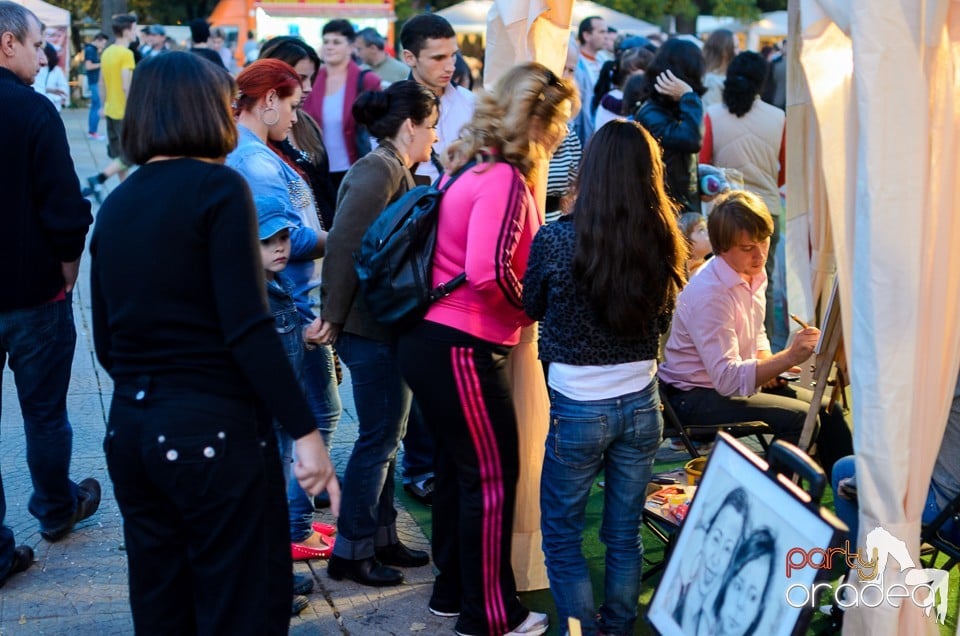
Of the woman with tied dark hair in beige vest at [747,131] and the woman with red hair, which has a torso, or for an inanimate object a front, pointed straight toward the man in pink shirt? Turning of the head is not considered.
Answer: the woman with red hair

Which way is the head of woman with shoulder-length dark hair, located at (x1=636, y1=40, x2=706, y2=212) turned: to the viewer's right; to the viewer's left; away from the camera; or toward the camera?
away from the camera

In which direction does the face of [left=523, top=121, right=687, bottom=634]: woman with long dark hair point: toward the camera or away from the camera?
away from the camera

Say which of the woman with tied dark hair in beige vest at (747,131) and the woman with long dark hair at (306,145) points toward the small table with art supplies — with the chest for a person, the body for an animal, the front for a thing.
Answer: the woman with long dark hair at (306,145)

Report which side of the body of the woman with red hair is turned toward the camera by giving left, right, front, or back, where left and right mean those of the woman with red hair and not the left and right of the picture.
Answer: right

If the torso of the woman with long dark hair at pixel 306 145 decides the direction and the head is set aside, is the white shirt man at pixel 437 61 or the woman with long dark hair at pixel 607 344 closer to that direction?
the woman with long dark hair

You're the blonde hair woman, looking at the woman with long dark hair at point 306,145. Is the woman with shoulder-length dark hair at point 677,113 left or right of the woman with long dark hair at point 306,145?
right

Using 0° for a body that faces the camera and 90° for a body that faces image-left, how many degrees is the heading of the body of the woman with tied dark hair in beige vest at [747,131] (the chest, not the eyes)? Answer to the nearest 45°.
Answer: approximately 180°
